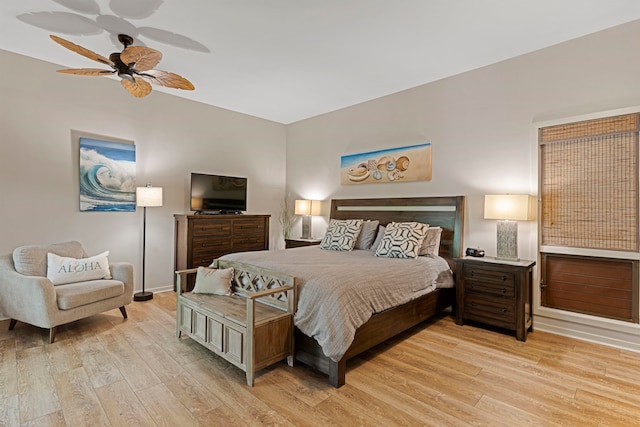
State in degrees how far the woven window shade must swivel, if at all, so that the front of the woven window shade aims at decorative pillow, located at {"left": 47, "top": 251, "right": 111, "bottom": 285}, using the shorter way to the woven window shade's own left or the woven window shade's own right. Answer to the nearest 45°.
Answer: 0° — it already faces it

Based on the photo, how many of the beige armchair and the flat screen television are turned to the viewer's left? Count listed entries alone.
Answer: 0

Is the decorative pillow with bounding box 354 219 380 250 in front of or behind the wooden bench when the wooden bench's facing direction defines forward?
behind

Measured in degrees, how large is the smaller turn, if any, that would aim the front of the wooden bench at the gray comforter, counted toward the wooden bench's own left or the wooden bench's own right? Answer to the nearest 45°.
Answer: approximately 135° to the wooden bench's own left

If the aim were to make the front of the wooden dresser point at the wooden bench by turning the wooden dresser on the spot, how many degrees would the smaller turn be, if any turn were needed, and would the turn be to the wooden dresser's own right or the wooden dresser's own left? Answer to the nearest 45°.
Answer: approximately 45° to the wooden dresser's own right

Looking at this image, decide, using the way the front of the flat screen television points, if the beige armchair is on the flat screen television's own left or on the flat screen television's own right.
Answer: on the flat screen television's own right

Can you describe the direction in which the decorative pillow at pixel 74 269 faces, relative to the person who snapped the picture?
facing the viewer and to the right of the viewer

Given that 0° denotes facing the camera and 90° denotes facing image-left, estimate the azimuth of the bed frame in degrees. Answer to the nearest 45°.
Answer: approximately 45°

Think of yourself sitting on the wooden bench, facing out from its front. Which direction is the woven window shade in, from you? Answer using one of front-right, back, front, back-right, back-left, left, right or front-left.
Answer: back-left

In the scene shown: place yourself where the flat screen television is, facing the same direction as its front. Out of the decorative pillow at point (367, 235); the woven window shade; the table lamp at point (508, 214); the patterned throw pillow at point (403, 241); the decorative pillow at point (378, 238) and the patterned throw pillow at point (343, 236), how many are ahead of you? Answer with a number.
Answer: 6

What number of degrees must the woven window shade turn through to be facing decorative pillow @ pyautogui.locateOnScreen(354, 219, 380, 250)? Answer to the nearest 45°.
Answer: approximately 45° to its right
